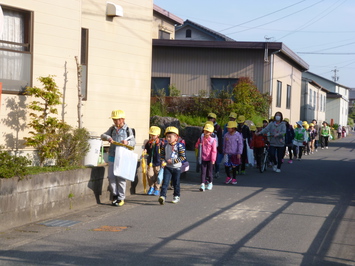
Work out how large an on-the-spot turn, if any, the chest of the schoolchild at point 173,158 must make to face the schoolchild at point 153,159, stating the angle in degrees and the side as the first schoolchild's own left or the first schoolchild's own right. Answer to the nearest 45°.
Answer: approximately 90° to the first schoolchild's own right

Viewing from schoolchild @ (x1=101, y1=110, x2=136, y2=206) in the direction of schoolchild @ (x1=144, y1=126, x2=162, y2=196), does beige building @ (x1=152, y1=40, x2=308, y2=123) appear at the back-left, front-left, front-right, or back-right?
front-left

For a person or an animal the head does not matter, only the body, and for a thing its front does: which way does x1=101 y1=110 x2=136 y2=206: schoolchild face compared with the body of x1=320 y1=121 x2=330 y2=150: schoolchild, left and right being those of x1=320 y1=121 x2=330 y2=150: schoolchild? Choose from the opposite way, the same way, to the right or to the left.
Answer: the same way

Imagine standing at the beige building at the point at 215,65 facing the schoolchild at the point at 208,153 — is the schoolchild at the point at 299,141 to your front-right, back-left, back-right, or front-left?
front-left

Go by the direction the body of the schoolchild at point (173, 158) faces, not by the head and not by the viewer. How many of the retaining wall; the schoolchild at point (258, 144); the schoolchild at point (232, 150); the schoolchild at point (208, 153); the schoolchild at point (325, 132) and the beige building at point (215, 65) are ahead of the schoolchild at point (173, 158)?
1

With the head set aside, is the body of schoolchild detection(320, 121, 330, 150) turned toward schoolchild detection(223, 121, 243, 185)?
yes

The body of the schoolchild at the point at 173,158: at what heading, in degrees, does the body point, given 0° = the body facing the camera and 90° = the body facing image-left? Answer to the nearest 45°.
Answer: approximately 45°

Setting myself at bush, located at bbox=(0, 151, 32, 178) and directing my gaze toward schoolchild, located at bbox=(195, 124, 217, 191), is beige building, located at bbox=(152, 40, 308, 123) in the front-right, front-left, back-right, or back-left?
front-left

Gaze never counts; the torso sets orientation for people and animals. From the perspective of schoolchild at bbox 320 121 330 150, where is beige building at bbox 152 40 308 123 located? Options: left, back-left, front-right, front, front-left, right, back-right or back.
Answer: front-right

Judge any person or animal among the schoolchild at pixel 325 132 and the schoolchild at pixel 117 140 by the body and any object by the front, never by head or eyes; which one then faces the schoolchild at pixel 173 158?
the schoolchild at pixel 325 132

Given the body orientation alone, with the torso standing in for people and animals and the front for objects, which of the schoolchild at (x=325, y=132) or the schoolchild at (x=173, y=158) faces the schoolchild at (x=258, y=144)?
the schoolchild at (x=325, y=132)

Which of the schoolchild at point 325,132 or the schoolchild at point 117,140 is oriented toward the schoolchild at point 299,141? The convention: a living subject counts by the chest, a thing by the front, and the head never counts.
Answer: the schoolchild at point 325,132

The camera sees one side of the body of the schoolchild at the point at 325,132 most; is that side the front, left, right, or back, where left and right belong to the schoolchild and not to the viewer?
front

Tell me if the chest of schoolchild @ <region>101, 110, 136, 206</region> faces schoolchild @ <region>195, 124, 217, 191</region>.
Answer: no

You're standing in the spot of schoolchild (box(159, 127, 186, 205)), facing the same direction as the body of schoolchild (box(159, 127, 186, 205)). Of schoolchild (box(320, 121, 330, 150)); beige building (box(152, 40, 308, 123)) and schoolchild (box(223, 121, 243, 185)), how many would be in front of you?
0

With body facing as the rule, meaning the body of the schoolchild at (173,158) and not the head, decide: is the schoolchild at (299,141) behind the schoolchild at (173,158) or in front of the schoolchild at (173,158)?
behind

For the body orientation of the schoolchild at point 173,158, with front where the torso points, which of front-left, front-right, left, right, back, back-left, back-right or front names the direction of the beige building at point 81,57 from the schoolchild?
right

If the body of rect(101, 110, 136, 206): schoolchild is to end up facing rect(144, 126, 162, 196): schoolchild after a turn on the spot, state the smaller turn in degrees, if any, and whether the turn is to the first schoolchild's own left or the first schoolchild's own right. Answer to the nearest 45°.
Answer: approximately 135° to the first schoolchild's own left
